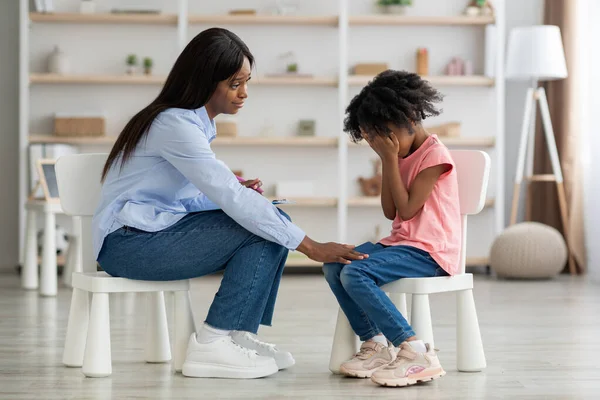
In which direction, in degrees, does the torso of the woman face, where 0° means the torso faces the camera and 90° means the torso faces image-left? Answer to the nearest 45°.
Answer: approximately 270°

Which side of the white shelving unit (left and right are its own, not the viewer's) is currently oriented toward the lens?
front

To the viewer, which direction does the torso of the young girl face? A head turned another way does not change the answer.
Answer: to the viewer's left

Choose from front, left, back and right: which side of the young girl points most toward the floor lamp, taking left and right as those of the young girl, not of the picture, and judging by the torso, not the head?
right

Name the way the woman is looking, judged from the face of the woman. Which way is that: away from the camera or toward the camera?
toward the camera

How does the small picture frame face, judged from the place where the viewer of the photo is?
facing the viewer and to the right of the viewer

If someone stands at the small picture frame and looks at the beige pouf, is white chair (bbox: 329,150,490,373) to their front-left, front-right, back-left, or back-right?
front-right

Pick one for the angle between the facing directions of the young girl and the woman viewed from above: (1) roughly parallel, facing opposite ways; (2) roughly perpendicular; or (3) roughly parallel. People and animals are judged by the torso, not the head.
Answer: roughly parallel, facing opposite ways

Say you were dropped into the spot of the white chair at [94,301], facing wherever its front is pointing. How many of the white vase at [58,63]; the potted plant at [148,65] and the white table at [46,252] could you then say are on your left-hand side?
3

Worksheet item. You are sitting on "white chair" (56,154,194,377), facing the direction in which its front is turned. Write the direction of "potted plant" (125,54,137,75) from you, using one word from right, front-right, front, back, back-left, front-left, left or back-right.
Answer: left

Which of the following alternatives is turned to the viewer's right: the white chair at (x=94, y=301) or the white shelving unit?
the white chair

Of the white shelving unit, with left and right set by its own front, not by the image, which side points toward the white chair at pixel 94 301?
front

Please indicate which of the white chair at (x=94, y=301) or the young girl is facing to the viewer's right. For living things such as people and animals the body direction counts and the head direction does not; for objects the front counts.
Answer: the white chair

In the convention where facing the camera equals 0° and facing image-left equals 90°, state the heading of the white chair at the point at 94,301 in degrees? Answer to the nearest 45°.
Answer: approximately 270°
